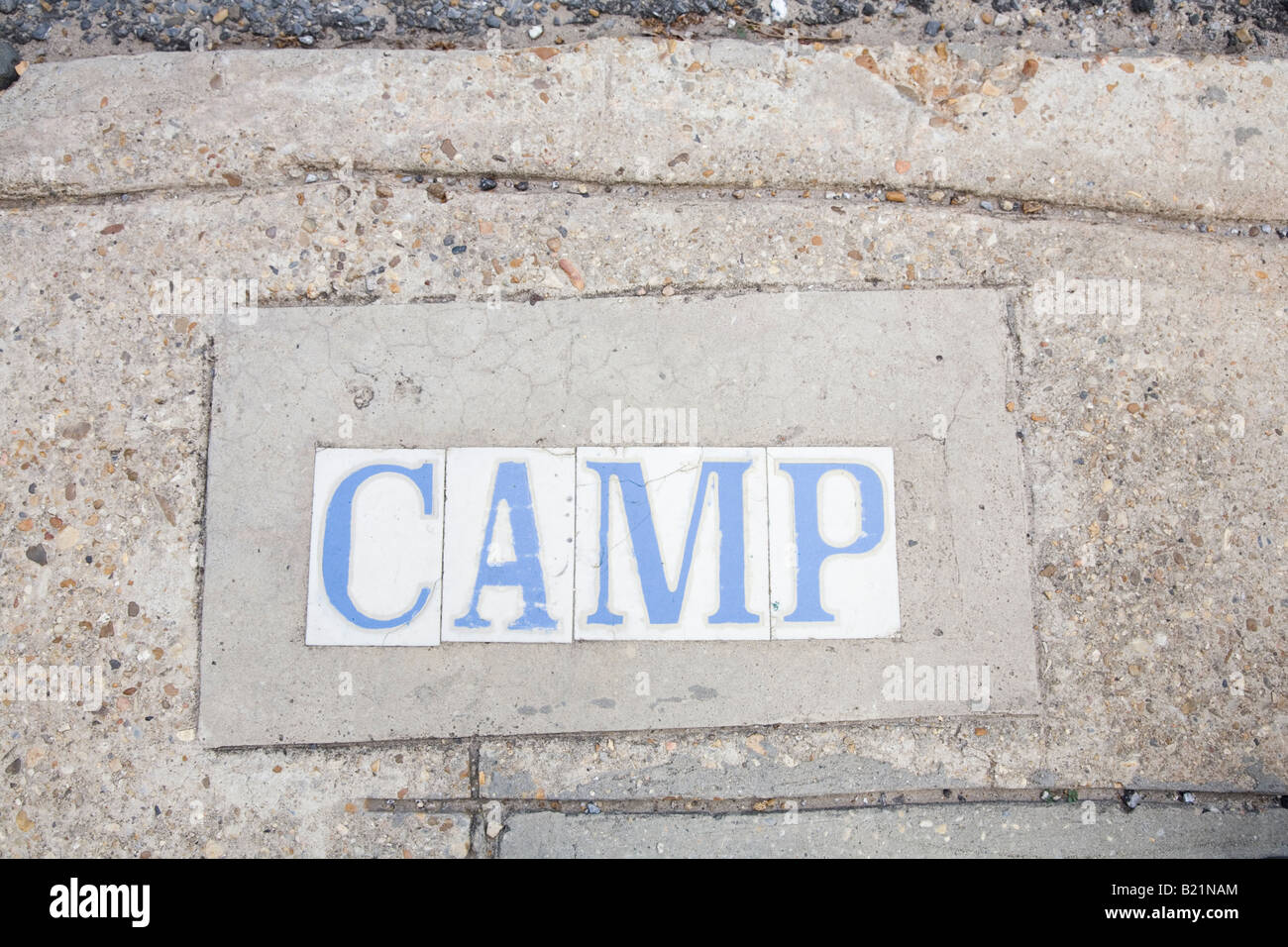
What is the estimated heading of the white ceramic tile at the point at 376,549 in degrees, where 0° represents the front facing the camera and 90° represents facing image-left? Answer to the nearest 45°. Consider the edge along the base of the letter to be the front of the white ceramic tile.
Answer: approximately 0°

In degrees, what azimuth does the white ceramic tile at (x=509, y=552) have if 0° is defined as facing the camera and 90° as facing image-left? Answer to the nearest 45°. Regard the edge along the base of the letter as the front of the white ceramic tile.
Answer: approximately 0°

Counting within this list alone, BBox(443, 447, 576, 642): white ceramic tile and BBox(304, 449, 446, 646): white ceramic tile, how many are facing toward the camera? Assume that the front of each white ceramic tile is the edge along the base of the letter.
2
